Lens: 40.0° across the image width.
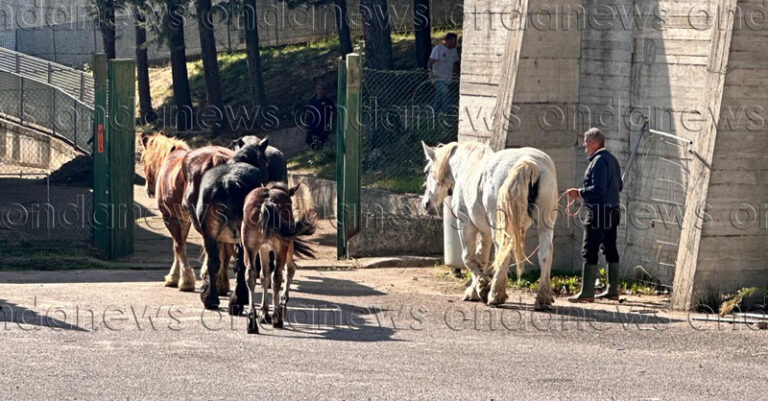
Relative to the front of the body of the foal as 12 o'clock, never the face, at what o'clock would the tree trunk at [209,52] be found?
The tree trunk is roughly at 12 o'clock from the foal.

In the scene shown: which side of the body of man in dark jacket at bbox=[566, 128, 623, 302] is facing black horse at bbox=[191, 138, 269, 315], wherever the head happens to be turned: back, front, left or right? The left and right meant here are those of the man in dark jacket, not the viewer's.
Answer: front

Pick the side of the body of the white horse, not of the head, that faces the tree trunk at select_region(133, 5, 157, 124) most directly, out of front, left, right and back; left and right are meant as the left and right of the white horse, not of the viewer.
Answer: front

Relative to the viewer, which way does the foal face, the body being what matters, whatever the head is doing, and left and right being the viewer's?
facing away from the viewer

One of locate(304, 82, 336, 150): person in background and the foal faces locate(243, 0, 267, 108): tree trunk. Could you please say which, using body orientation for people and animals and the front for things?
the foal

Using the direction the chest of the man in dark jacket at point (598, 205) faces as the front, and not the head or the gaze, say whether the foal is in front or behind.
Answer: in front

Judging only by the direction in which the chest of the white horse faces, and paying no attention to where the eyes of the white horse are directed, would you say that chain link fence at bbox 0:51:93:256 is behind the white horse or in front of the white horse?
in front

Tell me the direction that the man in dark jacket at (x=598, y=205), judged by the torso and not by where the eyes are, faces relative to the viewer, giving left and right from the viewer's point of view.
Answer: facing to the left of the viewer

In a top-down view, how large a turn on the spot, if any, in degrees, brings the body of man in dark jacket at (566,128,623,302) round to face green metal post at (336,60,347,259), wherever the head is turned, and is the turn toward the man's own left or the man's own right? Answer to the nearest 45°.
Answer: approximately 45° to the man's own right

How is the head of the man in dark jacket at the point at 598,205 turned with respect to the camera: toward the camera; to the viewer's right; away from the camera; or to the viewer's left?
to the viewer's left

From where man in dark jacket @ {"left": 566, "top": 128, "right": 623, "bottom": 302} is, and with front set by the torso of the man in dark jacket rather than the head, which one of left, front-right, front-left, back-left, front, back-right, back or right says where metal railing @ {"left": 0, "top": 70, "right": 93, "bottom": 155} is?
front-right

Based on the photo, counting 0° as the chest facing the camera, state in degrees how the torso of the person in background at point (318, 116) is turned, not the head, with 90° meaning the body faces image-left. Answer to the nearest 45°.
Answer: approximately 0°

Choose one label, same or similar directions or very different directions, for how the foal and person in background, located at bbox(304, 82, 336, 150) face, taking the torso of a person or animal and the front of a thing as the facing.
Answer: very different directions

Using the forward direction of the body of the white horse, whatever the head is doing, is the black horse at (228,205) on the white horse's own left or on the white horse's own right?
on the white horse's own left

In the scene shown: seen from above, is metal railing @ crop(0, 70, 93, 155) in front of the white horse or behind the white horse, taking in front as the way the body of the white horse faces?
in front

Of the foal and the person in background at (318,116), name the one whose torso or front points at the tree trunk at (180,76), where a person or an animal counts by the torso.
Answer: the foal

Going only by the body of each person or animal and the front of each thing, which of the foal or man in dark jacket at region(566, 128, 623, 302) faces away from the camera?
the foal

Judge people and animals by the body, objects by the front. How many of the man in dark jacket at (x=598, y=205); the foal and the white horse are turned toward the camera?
0
